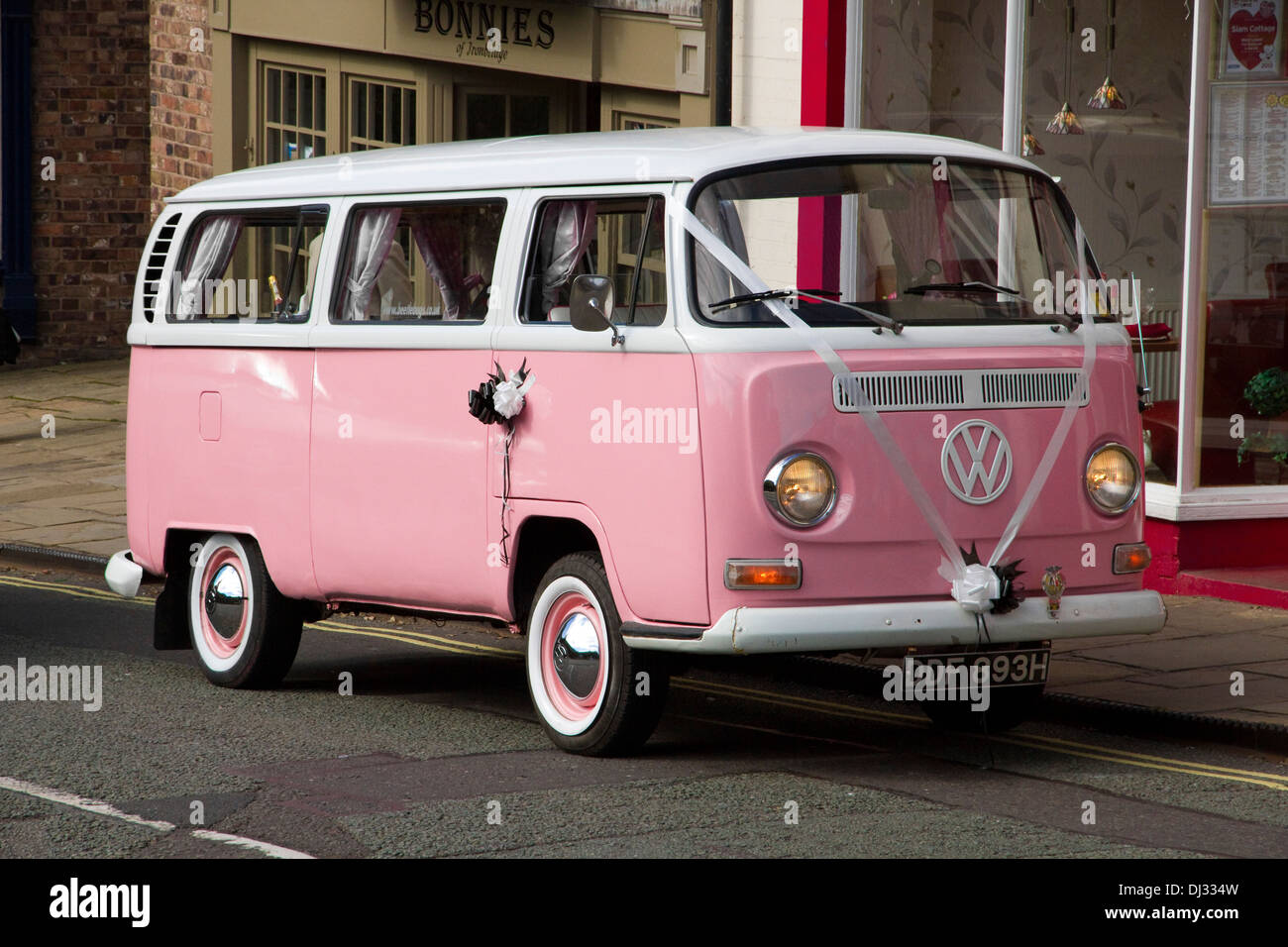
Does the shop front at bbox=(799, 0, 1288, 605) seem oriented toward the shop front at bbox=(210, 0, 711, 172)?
no

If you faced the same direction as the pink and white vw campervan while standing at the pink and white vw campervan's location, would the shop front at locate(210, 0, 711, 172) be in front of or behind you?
behind

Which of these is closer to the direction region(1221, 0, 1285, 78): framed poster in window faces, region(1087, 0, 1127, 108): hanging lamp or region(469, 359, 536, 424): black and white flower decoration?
the black and white flower decoration

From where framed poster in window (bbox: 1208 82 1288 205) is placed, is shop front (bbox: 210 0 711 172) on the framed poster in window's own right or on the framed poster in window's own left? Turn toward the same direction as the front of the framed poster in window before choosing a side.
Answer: on the framed poster in window's own right

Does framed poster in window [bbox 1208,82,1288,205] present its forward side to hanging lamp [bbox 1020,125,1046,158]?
no

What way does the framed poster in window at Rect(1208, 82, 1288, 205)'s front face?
toward the camera

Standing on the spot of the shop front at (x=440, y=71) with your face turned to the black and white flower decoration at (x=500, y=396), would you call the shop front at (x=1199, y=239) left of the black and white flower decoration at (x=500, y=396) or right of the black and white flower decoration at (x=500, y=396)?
left

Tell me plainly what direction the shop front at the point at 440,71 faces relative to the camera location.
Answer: facing the viewer and to the right of the viewer

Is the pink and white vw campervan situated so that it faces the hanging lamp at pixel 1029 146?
no

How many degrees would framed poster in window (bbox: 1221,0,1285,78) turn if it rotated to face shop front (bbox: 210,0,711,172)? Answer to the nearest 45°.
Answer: approximately 135° to its right

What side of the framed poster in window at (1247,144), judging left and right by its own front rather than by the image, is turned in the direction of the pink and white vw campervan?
front

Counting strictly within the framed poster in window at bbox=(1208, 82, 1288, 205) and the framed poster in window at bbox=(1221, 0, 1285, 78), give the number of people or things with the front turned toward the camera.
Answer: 2

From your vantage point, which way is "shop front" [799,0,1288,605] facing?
toward the camera
